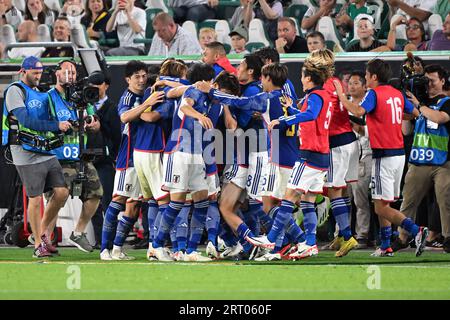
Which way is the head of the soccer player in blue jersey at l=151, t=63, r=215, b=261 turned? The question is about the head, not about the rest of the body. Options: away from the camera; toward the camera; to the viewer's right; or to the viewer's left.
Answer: away from the camera

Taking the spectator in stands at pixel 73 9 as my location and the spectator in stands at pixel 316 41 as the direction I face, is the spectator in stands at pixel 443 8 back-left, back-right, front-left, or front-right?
front-left

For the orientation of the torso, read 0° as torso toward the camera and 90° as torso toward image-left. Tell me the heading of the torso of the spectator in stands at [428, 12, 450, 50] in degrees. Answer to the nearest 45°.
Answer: approximately 0°

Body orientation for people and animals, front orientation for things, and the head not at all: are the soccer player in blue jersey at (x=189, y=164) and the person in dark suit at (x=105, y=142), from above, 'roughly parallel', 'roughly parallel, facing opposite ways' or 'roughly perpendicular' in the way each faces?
roughly perpendicular

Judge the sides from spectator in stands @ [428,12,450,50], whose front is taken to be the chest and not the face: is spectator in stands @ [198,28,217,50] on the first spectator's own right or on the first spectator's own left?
on the first spectator's own right

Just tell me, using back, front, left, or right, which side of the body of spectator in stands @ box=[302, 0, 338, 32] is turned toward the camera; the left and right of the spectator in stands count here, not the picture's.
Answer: front

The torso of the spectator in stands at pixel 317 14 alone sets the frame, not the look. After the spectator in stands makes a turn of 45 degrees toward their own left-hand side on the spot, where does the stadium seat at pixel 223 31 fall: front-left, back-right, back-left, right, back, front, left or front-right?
back-right

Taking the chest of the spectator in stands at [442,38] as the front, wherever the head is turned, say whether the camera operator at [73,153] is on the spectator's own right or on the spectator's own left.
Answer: on the spectator's own right

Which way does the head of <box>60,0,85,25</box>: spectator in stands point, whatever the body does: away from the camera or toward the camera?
toward the camera

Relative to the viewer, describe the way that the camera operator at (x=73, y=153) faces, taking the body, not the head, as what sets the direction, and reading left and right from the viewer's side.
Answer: facing the viewer and to the right of the viewer
